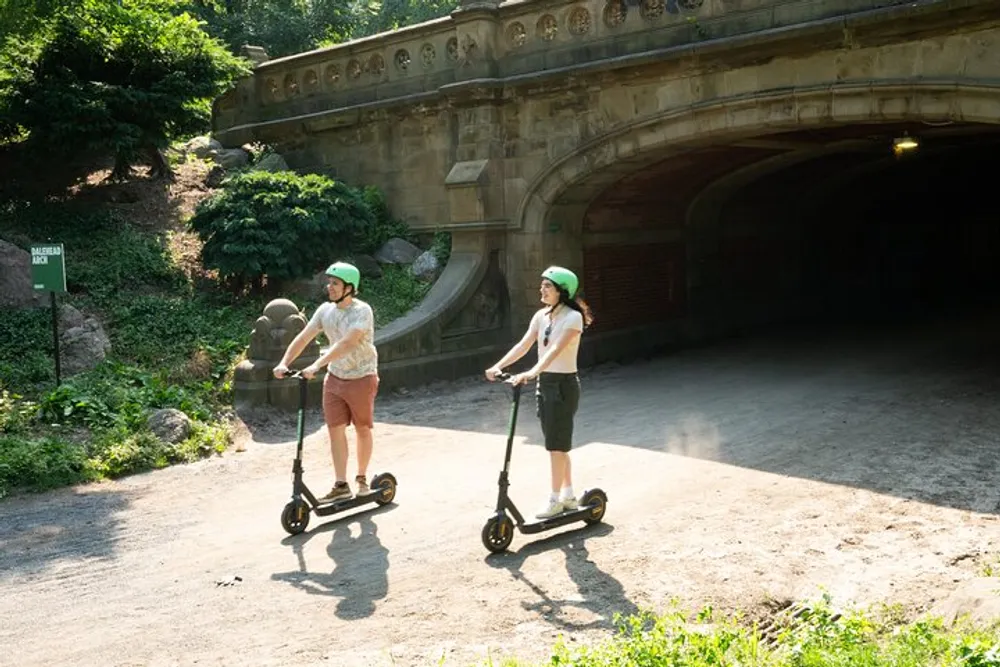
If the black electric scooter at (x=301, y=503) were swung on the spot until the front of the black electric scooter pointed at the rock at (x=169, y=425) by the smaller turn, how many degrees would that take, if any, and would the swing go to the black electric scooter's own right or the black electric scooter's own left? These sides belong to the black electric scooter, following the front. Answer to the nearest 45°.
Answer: approximately 90° to the black electric scooter's own right

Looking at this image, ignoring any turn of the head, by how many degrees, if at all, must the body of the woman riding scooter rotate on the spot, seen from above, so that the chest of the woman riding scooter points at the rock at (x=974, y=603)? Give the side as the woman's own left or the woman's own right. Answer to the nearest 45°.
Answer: approximately 90° to the woman's own left

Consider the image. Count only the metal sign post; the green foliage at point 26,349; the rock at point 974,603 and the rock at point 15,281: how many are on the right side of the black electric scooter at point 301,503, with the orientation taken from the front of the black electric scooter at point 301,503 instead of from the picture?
3

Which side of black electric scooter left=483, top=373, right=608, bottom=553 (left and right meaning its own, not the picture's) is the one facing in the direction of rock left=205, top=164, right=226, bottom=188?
right

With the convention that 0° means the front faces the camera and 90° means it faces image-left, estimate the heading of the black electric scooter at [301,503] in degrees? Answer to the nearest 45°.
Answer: approximately 45°

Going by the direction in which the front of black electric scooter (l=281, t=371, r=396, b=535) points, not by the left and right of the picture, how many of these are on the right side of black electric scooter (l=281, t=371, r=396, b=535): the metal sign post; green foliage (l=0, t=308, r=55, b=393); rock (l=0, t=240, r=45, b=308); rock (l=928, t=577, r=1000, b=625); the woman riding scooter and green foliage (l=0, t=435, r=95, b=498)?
4

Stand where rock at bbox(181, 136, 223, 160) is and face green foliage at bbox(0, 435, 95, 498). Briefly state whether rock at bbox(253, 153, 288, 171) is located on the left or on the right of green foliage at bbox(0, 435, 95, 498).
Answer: left

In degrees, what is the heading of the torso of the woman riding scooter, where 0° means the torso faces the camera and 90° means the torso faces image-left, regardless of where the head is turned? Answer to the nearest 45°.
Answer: approximately 45°

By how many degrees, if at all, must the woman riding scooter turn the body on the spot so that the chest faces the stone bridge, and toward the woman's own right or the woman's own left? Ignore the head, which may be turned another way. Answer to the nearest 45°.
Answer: approximately 135° to the woman's own right
